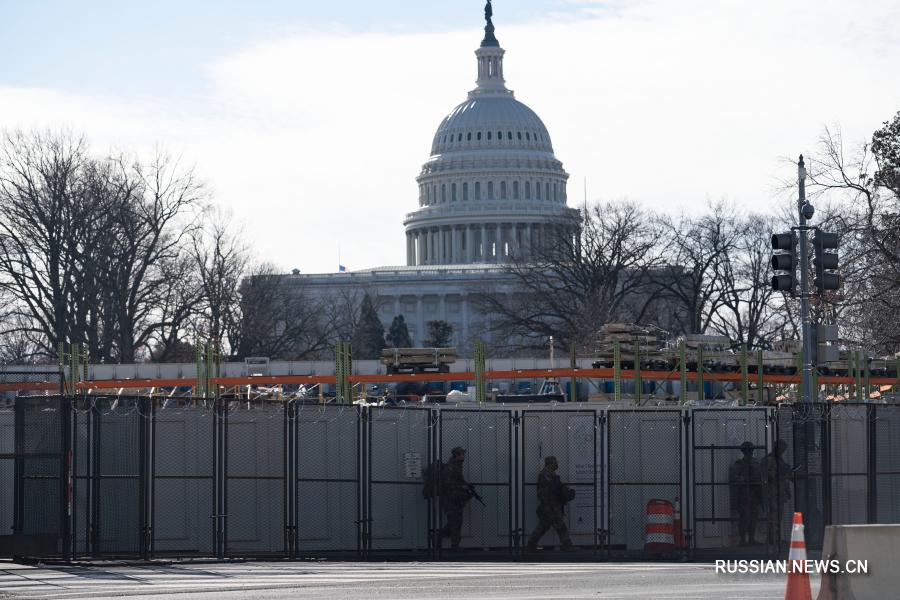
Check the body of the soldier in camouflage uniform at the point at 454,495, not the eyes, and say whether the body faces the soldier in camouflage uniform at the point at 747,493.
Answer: yes

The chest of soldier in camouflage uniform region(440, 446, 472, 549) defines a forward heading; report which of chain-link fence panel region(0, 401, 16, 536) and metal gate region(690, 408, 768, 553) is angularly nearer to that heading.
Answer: the metal gate

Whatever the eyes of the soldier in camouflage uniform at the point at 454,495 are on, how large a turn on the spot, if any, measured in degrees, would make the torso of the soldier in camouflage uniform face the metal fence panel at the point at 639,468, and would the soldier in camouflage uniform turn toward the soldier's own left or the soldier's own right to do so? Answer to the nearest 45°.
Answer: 0° — they already face it

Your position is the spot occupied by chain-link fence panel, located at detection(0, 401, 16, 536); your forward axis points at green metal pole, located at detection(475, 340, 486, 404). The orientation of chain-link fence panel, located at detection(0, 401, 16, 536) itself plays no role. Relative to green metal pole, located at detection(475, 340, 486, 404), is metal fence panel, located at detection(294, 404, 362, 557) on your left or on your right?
right

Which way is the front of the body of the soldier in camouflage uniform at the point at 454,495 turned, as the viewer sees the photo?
to the viewer's right

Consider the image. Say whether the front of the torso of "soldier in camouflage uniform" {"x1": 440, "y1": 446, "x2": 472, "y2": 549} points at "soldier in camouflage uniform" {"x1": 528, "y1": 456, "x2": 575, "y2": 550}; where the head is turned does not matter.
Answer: yes

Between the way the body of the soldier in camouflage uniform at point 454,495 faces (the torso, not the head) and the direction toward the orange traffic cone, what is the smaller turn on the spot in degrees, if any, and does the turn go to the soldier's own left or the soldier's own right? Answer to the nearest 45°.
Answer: approximately 90° to the soldier's own right
